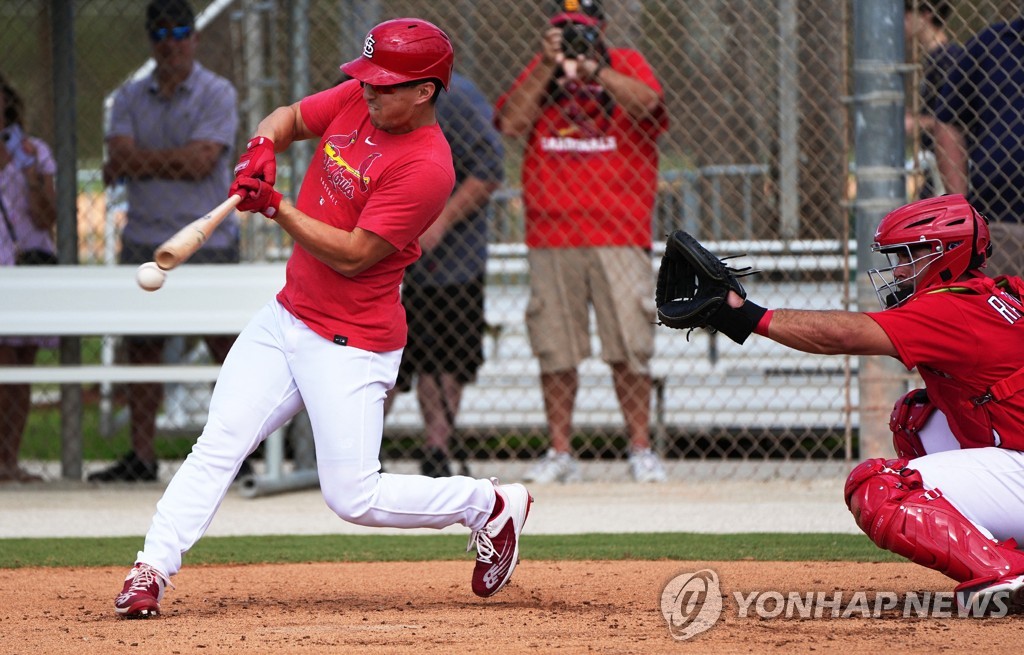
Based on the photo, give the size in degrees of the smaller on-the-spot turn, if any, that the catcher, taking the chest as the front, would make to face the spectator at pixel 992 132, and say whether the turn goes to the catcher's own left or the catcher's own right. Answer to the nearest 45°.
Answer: approximately 90° to the catcher's own right

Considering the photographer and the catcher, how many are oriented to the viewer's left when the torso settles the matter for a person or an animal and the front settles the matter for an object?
1

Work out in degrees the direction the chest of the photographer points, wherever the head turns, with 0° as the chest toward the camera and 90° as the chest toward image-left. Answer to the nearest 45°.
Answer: approximately 0°

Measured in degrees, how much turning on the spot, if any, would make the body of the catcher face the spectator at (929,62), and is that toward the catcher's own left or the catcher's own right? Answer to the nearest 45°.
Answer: approximately 90° to the catcher's own right

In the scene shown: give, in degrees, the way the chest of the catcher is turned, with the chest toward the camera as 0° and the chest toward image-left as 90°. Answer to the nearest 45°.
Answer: approximately 90°

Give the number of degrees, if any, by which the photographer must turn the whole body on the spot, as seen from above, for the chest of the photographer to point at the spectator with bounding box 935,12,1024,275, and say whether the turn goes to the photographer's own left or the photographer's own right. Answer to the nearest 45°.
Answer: approximately 90° to the photographer's own left

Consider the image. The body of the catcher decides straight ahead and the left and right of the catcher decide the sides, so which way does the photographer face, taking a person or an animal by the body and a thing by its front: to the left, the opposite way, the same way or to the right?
to the left
